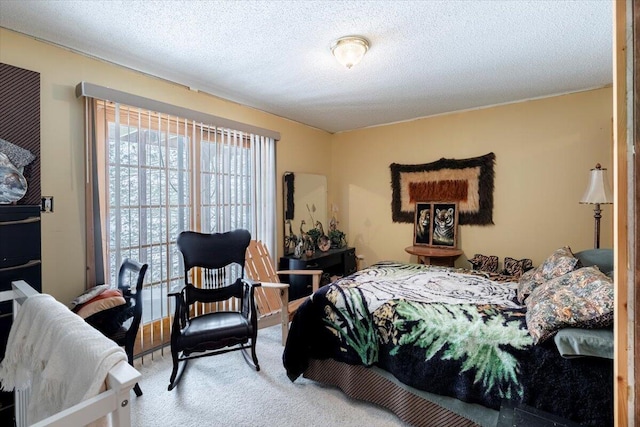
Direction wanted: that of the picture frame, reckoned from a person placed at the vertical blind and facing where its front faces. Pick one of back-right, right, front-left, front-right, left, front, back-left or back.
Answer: front-left

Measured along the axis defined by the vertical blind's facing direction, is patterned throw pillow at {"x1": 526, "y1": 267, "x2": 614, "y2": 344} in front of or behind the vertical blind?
in front

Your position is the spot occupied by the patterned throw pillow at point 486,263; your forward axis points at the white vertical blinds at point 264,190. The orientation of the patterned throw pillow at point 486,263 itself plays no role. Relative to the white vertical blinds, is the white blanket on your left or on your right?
left

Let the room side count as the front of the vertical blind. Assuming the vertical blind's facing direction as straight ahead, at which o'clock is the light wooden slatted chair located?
The light wooden slatted chair is roughly at 10 o'clock from the vertical blind.

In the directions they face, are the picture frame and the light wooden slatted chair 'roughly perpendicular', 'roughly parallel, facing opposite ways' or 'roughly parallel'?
roughly perpendicular

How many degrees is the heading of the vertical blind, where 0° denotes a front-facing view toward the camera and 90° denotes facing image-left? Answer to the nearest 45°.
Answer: approximately 315°

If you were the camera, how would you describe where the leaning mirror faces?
facing the viewer and to the right of the viewer
